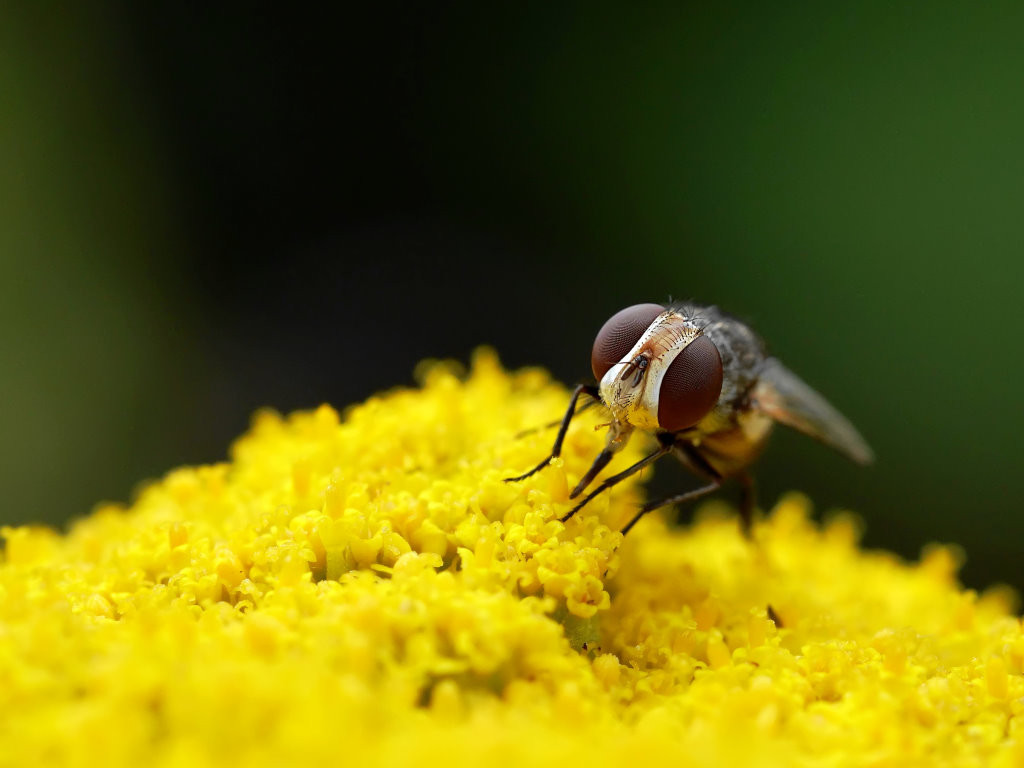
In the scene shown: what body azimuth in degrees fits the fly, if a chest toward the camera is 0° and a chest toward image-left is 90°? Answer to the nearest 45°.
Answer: approximately 45°
